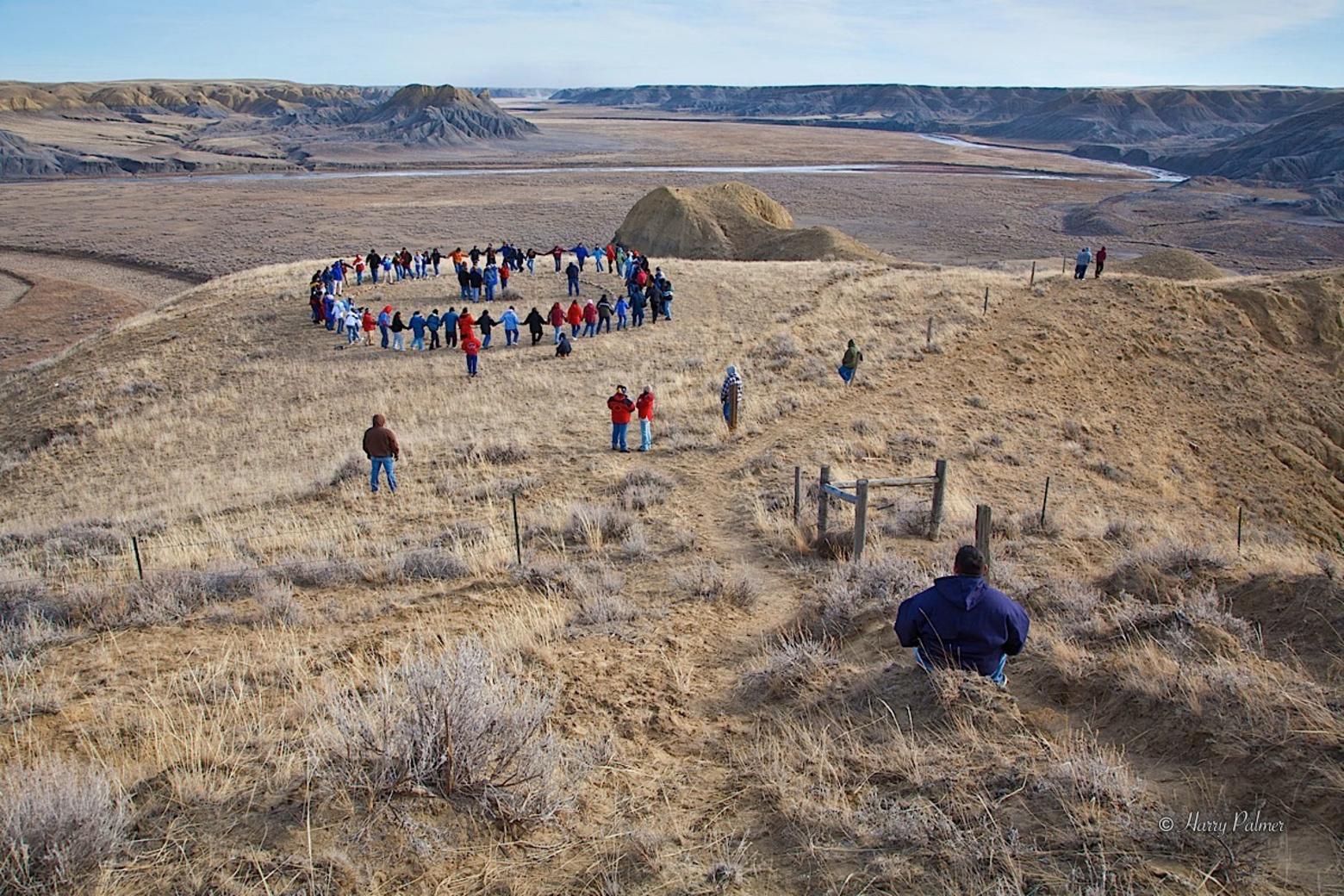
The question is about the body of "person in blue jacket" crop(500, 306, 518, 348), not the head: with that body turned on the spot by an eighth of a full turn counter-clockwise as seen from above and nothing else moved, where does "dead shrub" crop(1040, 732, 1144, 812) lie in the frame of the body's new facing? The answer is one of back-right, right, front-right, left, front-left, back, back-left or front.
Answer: back-left

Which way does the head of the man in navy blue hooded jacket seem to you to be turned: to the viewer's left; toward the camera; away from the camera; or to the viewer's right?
away from the camera

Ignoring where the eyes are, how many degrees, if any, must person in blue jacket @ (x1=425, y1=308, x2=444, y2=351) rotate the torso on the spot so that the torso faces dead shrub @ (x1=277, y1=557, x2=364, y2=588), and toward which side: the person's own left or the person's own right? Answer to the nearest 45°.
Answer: approximately 180°

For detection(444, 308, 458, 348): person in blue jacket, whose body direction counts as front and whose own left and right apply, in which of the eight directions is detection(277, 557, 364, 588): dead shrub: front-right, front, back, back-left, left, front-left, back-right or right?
back

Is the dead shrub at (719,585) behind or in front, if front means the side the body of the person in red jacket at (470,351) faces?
behind

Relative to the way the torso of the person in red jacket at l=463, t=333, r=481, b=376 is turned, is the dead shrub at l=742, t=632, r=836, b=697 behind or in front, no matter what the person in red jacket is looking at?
behind

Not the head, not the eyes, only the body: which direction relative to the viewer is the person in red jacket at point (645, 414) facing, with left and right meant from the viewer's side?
facing away from the viewer and to the left of the viewer

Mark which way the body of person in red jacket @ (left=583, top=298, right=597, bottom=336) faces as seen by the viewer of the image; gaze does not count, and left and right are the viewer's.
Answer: facing away from the viewer

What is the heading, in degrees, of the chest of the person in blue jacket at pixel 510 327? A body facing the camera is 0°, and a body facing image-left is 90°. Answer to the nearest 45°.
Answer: approximately 180°

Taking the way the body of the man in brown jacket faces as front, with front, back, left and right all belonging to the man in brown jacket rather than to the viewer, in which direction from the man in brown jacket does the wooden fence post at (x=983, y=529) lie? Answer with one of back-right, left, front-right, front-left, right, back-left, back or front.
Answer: back-right

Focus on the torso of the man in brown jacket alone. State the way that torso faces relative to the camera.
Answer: away from the camera

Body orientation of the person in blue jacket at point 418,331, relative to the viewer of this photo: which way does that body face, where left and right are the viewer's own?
facing away from the viewer

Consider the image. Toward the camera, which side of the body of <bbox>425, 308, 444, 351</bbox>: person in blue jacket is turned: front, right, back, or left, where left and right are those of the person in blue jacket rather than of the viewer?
back

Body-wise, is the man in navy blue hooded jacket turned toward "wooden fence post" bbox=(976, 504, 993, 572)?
yes

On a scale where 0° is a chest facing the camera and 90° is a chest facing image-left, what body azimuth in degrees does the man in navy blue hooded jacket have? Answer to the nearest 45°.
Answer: approximately 180°

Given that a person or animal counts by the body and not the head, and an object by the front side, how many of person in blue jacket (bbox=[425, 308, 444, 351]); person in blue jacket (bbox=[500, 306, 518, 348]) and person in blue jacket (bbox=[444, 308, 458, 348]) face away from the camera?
3

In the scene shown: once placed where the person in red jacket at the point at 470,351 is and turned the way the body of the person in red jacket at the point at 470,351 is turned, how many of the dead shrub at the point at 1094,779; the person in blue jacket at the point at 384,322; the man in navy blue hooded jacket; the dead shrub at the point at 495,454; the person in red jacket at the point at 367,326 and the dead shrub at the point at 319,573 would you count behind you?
4

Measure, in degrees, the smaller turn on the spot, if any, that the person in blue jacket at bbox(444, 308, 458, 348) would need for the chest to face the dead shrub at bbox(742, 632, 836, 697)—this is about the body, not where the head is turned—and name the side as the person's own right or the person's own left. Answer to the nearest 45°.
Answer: approximately 180°
